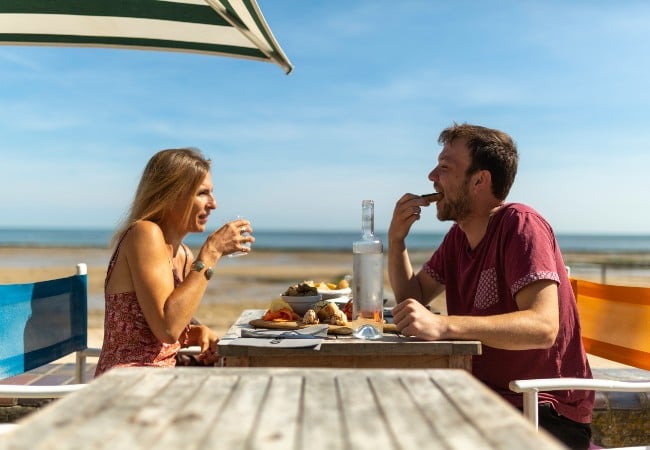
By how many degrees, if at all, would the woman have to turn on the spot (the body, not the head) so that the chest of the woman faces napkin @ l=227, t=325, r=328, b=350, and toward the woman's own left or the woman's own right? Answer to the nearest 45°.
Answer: approximately 45° to the woman's own right

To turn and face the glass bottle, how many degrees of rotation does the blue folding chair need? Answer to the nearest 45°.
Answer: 0° — it already faces it

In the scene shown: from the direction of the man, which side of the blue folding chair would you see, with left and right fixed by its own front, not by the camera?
front

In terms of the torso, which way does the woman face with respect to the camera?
to the viewer's right

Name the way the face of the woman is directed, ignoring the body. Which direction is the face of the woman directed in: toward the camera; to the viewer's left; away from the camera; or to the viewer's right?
to the viewer's right

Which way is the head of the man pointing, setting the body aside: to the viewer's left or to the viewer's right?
to the viewer's left

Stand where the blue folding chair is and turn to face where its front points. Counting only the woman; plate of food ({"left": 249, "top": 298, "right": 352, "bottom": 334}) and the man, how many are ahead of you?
3

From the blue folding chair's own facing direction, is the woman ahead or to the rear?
ahead

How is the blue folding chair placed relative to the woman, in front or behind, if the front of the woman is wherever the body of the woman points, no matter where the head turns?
behind

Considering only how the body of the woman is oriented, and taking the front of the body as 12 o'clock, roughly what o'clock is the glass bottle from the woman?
The glass bottle is roughly at 1 o'clock from the woman.

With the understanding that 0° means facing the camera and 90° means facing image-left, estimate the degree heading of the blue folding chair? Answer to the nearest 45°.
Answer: approximately 315°

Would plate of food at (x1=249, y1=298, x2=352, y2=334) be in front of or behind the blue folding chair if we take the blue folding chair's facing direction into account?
in front

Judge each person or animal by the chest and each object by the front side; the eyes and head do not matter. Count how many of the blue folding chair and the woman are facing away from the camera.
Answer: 0
